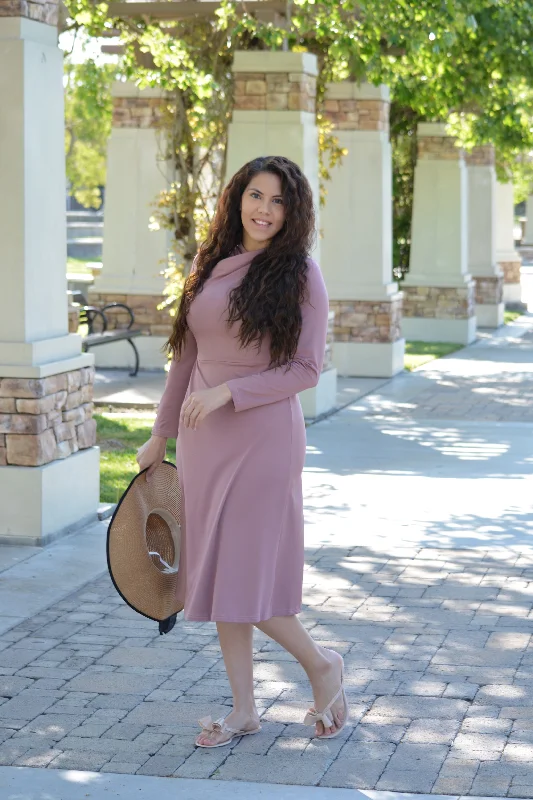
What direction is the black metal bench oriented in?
to the viewer's right

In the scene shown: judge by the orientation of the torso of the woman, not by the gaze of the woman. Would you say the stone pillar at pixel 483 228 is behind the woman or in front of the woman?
behind

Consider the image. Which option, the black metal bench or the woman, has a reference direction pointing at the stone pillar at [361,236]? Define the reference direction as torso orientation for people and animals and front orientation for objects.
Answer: the black metal bench

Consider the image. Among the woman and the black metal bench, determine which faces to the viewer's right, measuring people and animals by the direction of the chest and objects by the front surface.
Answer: the black metal bench

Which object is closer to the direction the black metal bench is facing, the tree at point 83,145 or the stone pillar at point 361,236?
the stone pillar

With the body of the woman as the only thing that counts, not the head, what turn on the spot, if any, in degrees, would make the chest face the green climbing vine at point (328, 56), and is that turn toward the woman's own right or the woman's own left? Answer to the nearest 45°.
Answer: approximately 135° to the woman's own right

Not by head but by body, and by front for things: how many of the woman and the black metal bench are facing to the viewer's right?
1
